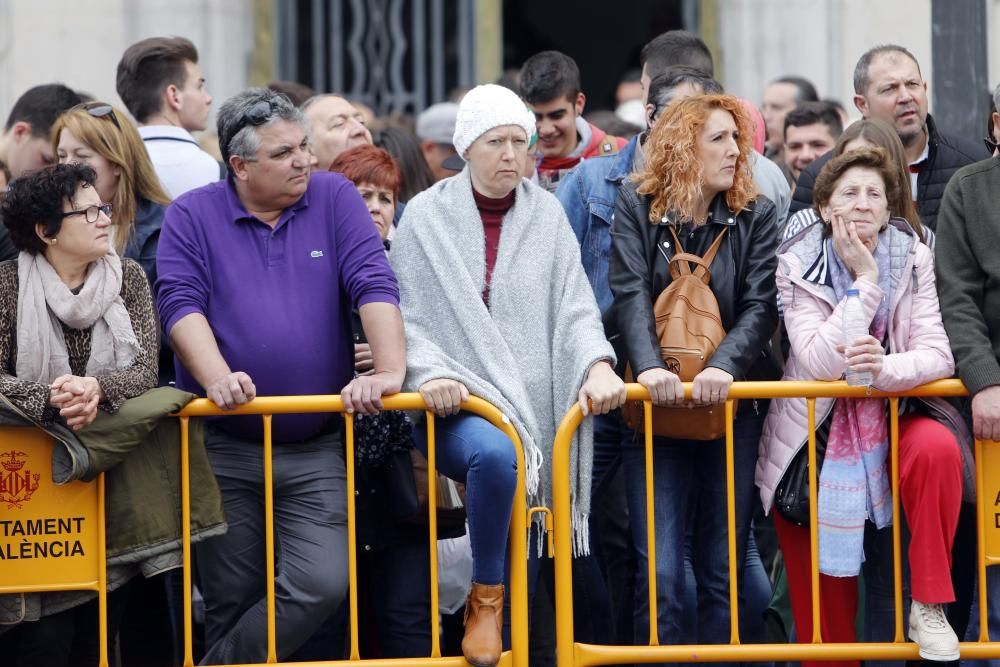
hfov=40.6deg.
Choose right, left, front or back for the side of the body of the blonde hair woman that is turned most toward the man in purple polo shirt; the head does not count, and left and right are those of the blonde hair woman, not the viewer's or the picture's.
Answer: left

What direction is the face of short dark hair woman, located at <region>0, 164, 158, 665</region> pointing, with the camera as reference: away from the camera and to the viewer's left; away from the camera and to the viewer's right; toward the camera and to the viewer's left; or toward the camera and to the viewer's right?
toward the camera and to the viewer's right

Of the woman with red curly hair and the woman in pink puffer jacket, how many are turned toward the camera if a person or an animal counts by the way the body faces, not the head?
2

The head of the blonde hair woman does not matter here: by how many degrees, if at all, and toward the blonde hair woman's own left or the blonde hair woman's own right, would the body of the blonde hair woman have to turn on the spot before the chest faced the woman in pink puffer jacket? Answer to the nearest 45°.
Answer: approximately 90° to the blonde hair woman's own left

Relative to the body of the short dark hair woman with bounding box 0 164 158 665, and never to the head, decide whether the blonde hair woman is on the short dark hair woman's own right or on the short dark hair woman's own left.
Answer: on the short dark hair woman's own left

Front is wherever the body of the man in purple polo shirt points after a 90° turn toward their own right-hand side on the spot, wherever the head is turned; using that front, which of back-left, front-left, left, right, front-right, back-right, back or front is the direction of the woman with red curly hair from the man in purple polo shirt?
back

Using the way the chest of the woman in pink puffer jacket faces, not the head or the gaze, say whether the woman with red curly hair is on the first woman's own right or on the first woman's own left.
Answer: on the first woman's own right

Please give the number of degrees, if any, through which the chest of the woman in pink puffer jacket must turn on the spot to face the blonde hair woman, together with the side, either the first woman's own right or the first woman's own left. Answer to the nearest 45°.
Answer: approximately 90° to the first woman's own right

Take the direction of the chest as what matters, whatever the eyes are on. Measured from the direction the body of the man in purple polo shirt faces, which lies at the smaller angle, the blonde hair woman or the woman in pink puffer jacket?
the woman in pink puffer jacket
